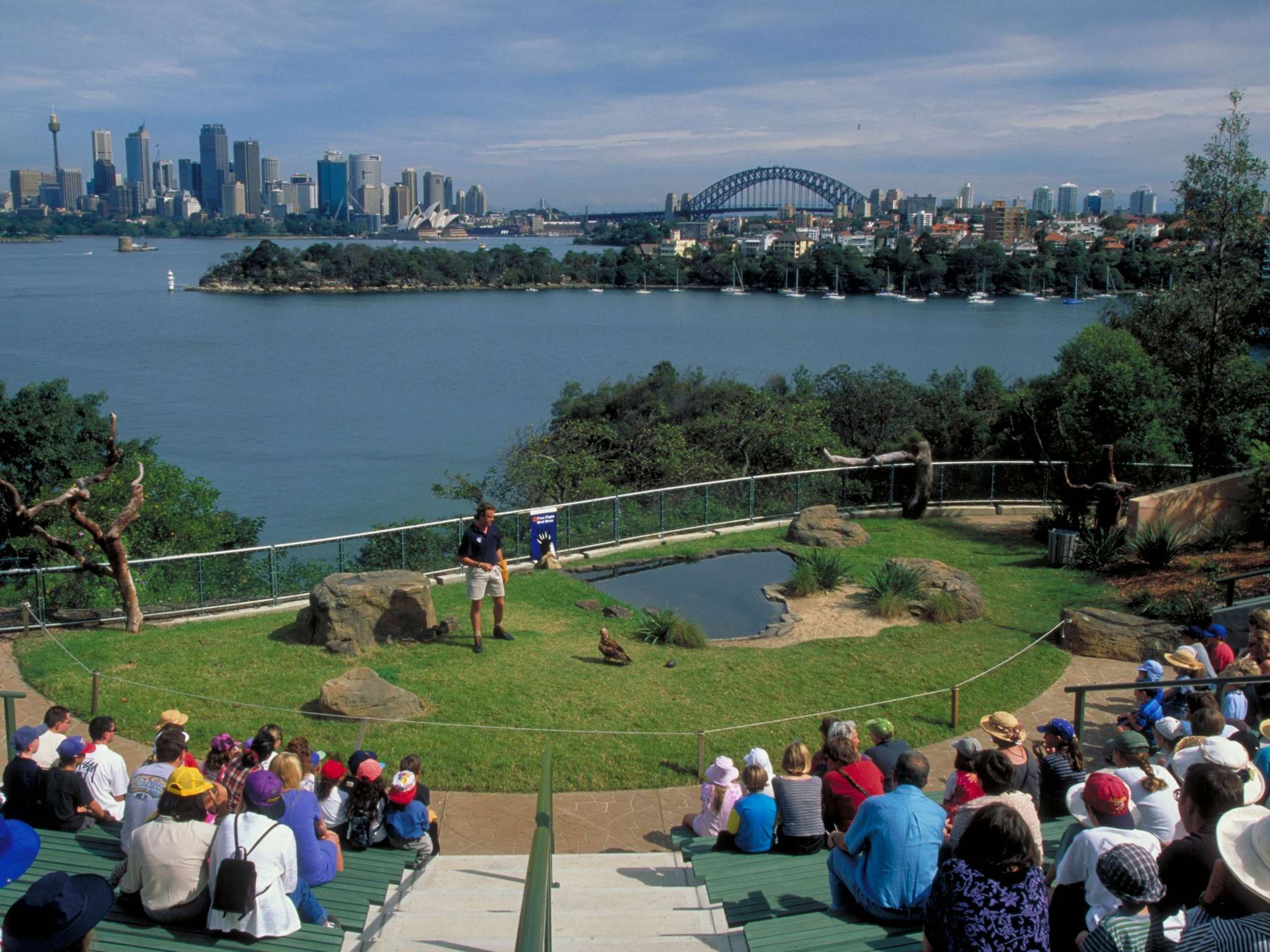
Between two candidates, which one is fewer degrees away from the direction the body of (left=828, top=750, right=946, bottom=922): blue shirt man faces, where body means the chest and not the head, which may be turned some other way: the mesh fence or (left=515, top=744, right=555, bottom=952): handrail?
the mesh fence

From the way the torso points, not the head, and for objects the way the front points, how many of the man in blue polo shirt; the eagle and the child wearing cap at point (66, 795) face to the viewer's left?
1

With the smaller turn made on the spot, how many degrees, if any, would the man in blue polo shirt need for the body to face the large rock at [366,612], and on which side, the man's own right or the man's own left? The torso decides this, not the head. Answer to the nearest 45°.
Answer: approximately 135° to the man's own right

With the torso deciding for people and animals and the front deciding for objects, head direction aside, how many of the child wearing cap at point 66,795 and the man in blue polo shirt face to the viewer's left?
0

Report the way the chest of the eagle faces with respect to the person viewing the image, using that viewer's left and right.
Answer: facing to the left of the viewer

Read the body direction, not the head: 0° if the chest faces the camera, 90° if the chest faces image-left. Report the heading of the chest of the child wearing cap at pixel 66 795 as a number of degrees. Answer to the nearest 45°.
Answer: approximately 225°

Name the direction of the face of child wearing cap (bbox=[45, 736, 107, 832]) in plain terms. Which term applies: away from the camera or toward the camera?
away from the camera

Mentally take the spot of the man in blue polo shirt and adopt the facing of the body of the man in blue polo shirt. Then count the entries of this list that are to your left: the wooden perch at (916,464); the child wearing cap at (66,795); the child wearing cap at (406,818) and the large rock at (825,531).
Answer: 2

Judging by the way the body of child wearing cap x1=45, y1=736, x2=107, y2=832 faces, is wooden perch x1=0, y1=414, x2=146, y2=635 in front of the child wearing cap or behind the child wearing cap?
in front

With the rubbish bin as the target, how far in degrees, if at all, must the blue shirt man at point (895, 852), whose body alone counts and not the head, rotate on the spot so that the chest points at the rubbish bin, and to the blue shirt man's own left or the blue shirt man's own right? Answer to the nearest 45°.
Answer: approximately 45° to the blue shirt man's own right

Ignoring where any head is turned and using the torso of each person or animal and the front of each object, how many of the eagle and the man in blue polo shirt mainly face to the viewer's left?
1

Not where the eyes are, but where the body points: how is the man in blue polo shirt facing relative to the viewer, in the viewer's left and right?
facing the viewer and to the right of the viewer

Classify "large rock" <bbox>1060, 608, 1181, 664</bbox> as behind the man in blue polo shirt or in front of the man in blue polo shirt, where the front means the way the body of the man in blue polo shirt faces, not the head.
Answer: in front

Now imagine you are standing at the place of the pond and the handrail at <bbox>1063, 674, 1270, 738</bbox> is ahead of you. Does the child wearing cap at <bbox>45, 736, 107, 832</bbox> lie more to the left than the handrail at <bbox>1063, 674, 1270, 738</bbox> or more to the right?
right

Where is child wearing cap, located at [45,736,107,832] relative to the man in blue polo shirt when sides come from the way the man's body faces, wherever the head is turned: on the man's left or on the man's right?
on the man's right

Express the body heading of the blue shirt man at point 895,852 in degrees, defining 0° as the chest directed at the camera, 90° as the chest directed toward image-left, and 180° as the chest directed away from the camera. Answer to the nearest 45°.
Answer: approximately 135°

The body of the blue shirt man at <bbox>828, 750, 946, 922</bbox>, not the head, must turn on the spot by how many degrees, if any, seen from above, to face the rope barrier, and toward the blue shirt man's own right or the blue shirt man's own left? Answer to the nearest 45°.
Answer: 0° — they already face it
